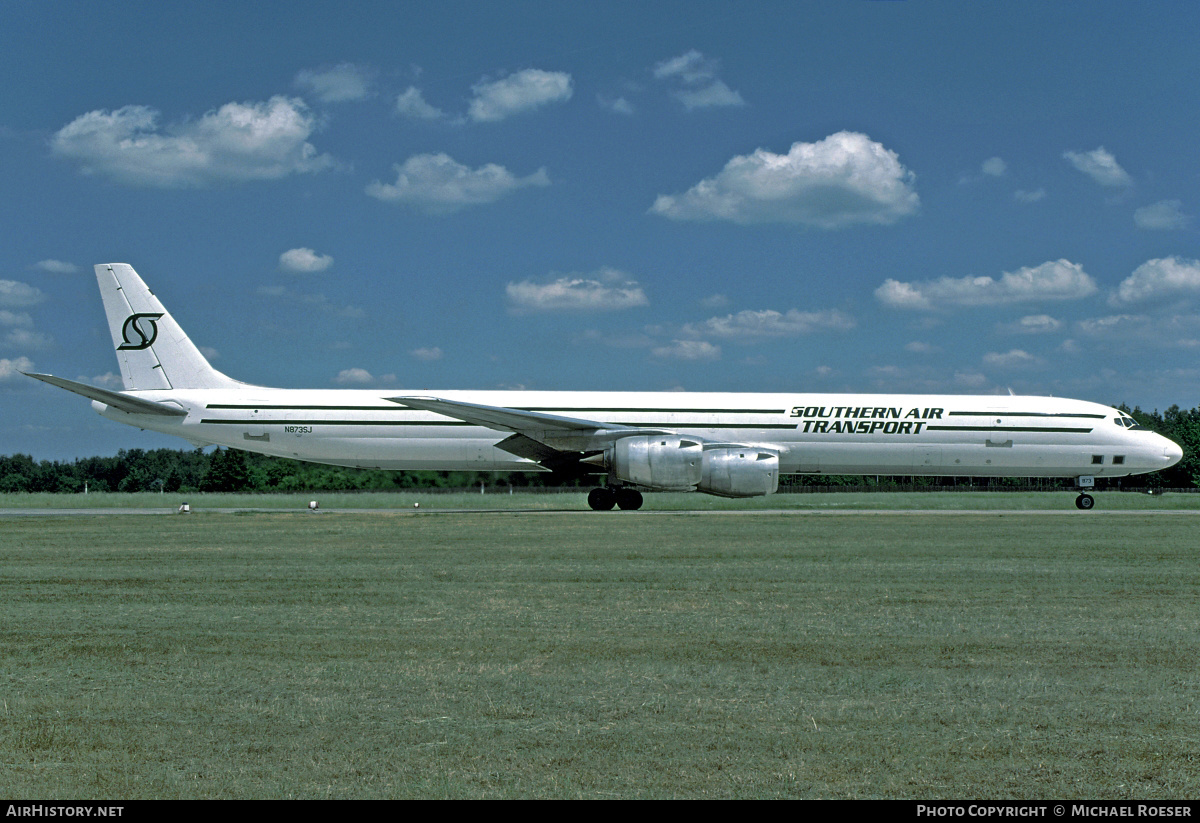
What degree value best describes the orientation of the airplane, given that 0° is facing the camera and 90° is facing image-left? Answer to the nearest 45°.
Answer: approximately 270°
